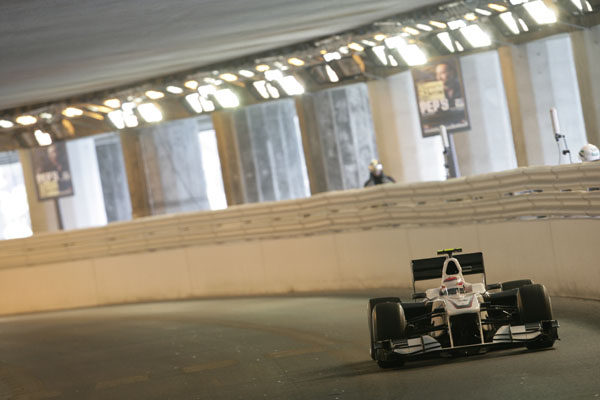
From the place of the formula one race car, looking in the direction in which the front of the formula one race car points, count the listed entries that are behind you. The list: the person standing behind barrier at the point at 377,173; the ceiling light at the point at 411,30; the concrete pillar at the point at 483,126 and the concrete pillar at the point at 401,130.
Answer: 4

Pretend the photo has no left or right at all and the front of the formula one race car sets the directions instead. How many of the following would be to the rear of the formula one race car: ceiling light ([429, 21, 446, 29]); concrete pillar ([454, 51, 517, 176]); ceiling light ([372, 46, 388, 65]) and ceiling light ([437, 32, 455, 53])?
4

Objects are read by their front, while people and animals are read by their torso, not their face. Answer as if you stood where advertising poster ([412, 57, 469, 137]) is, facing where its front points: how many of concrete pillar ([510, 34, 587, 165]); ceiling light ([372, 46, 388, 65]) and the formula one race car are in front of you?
1

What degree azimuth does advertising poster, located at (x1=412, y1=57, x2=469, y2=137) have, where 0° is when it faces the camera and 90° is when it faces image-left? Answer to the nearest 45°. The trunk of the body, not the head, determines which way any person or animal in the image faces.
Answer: approximately 0°

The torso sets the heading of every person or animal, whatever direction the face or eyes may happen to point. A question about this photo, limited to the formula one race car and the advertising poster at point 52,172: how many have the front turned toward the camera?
2

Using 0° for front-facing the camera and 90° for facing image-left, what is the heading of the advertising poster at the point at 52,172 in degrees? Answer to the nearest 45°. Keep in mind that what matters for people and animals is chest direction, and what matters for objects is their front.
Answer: approximately 0°

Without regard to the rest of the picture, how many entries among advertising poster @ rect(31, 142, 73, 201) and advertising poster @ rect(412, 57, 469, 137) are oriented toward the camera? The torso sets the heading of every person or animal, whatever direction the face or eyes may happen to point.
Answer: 2

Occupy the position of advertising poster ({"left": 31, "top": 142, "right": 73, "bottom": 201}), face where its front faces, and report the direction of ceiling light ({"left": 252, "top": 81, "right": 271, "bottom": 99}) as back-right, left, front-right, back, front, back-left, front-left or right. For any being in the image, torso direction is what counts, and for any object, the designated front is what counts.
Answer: front-left

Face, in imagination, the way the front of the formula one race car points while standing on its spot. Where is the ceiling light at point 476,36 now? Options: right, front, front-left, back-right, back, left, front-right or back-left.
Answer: back
